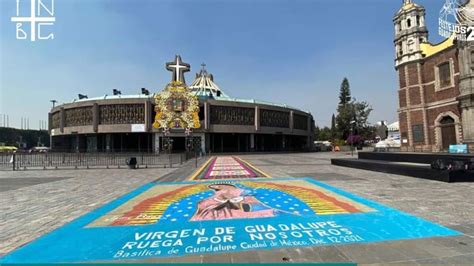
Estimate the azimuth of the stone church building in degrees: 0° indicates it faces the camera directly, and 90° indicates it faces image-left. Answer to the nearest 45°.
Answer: approximately 45°
